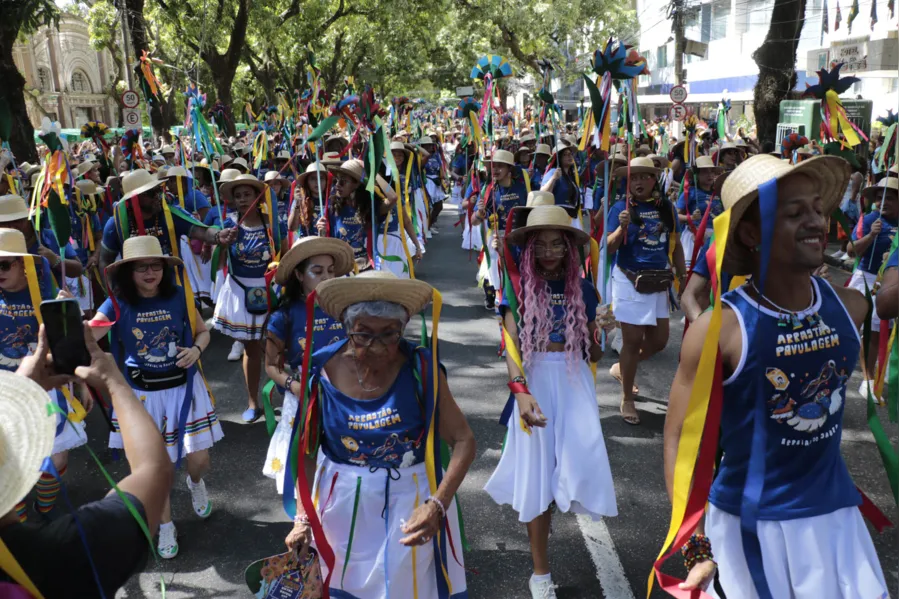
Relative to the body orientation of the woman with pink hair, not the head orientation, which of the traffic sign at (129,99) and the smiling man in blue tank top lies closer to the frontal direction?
the smiling man in blue tank top

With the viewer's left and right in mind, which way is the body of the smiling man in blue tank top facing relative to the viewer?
facing the viewer and to the right of the viewer

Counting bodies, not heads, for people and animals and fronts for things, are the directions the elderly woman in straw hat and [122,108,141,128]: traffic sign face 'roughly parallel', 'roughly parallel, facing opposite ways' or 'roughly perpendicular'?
roughly parallel

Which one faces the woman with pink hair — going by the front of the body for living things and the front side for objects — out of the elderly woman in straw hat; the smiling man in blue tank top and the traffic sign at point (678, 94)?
the traffic sign

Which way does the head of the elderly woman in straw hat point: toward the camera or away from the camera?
toward the camera

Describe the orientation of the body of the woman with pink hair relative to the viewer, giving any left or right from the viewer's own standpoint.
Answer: facing the viewer

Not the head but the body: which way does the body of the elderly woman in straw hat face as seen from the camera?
toward the camera

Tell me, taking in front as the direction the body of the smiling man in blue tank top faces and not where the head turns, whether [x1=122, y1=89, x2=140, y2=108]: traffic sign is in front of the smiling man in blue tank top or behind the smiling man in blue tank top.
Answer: behind

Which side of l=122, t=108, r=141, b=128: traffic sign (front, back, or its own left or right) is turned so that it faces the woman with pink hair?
front

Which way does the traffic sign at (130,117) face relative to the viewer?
toward the camera

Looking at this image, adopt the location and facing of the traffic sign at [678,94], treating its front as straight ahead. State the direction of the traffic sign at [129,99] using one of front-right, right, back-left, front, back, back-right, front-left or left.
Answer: front-right

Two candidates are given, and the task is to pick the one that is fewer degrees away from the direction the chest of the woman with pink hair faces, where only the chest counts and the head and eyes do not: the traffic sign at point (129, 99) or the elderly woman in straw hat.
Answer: the elderly woman in straw hat

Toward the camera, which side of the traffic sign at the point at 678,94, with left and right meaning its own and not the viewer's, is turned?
front
